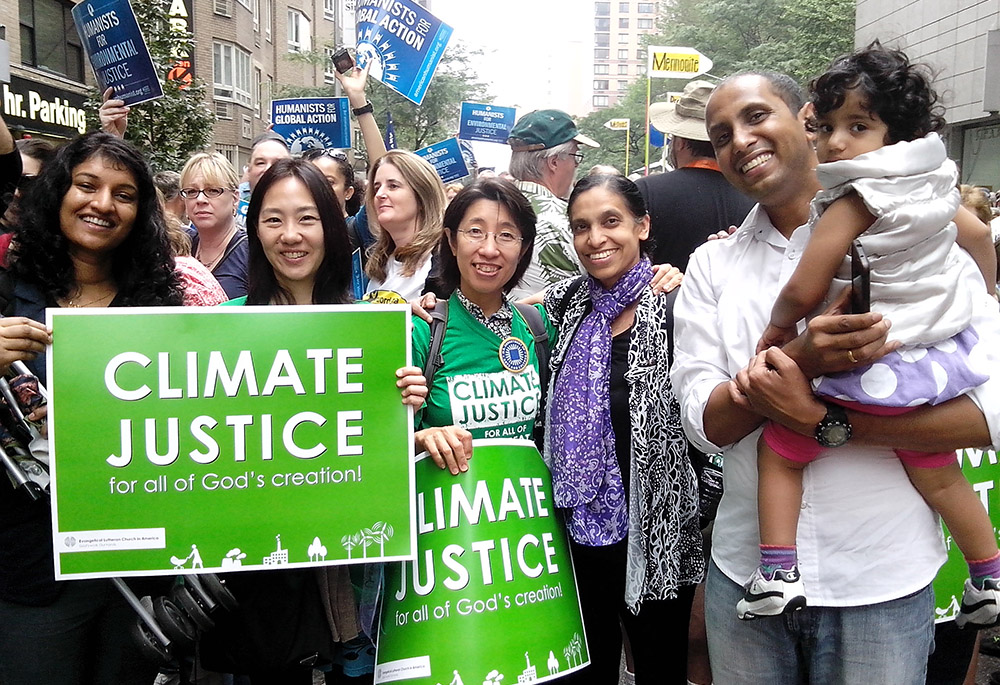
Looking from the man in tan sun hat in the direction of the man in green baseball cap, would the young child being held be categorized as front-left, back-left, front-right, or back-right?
back-left

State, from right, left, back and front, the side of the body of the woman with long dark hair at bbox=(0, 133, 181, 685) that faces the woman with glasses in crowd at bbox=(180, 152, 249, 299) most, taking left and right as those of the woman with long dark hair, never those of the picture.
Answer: back
